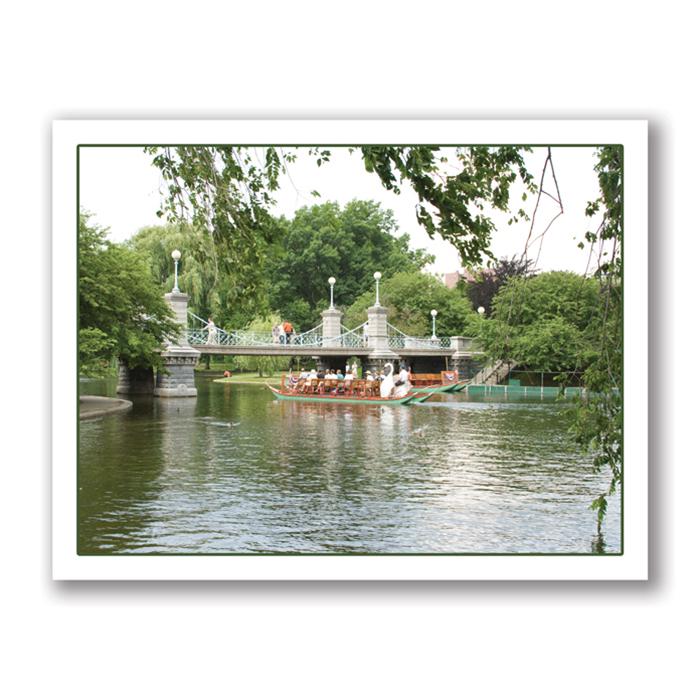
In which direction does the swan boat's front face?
to the viewer's left

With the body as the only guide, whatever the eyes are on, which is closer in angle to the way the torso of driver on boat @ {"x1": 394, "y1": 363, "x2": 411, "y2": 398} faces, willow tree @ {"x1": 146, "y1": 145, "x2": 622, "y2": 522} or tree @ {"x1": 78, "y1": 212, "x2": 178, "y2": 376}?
the tree

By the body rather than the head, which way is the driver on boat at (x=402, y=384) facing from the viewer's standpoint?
to the viewer's left

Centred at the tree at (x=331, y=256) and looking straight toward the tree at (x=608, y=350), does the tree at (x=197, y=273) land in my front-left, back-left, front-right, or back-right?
back-right
